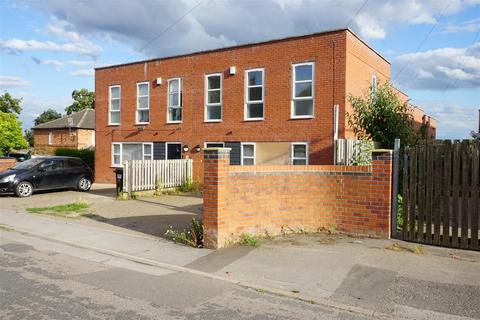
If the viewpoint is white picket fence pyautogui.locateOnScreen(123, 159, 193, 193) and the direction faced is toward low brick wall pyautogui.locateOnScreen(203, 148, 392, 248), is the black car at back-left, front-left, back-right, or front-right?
back-right

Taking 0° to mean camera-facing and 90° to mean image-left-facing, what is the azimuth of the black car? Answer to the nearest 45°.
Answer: approximately 45°

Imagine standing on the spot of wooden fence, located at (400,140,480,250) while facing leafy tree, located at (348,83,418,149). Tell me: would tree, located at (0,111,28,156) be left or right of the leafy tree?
left

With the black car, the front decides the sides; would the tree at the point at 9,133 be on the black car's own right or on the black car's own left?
on the black car's own right

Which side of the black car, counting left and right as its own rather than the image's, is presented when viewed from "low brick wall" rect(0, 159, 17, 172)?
right

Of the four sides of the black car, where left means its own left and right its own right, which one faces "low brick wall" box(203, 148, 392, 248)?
left

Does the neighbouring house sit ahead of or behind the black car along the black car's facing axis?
behind
